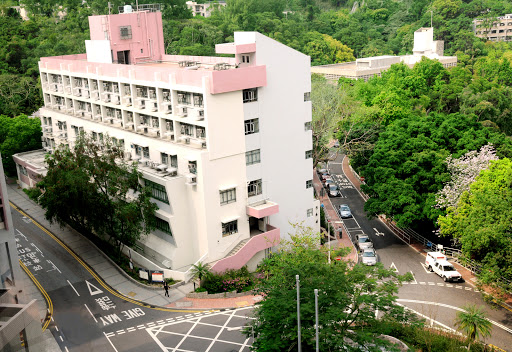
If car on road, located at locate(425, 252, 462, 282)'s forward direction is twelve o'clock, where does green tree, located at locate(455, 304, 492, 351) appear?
The green tree is roughly at 1 o'clock from the car on road.

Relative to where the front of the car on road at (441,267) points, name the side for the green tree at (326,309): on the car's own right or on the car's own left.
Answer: on the car's own right

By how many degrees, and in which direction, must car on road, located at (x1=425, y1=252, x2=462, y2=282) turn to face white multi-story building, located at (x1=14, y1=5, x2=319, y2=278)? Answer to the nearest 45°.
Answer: approximately 135° to its right

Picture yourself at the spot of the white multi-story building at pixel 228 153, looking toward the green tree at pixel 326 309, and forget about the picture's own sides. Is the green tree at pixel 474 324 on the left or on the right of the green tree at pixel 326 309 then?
left

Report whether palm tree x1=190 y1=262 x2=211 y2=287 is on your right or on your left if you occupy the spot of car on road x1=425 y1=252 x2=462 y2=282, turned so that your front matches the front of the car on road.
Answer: on your right

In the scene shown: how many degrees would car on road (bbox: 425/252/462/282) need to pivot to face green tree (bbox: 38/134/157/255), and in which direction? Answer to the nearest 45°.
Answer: approximately 135° to its right

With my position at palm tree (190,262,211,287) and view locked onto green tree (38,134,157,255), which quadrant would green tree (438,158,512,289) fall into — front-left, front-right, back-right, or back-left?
back-right

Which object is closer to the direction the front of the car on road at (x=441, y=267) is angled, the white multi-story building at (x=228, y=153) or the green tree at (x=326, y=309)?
the green tree
